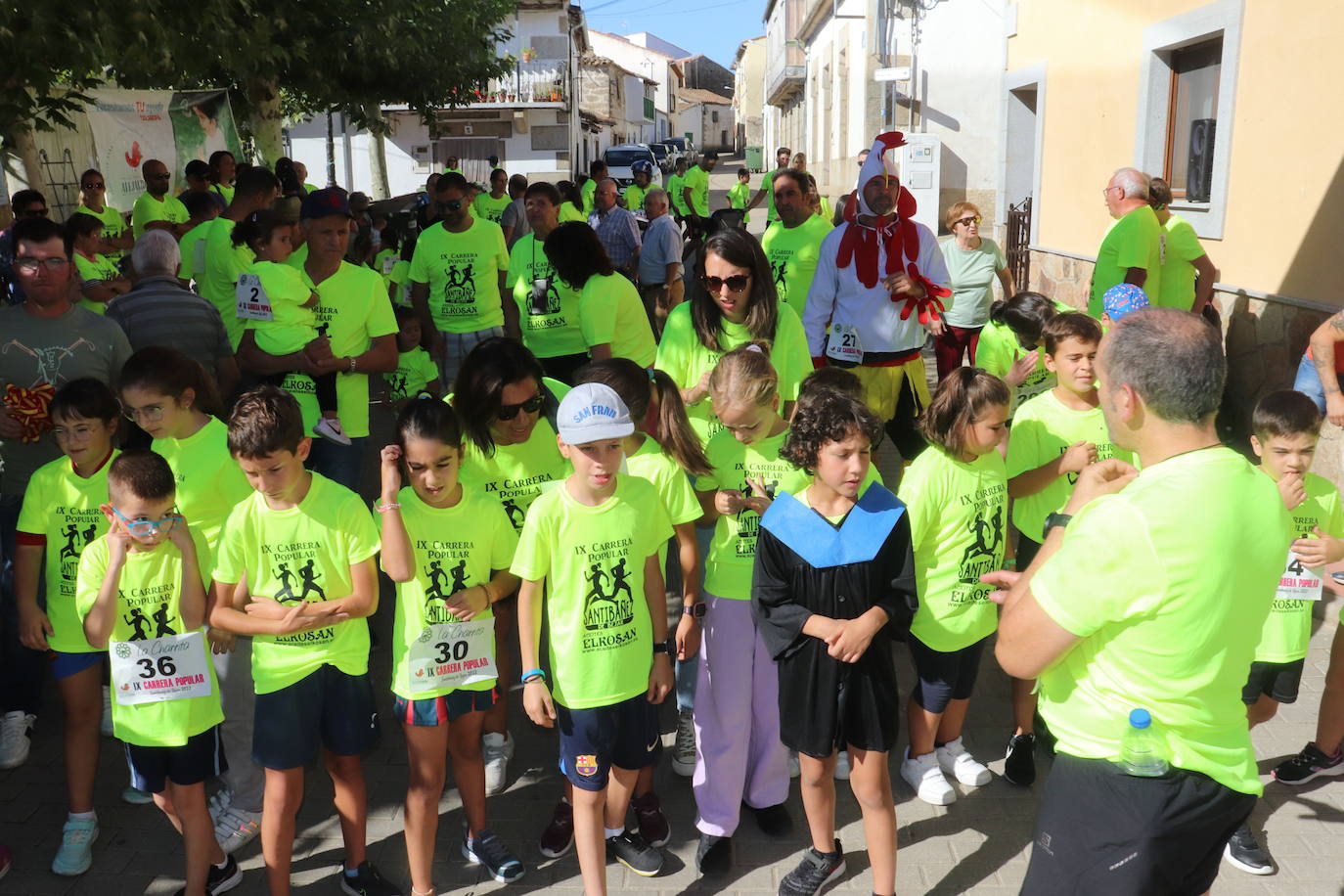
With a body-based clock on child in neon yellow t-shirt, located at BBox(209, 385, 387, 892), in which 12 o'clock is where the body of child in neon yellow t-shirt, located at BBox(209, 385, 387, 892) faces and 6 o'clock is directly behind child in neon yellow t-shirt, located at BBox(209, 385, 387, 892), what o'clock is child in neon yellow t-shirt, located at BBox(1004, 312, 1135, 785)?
child in neon yellow t-shirt, located at BBox(1004, 312, 1135, 785) is roughly at 9 o'clock from child in neon yellow t-shirt, located at BBox(209, 385, 387, 892).

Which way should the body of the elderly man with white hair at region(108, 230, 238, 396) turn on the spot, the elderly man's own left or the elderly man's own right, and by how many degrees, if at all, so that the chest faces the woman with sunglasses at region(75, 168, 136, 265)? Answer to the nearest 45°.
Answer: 0° — they already face them

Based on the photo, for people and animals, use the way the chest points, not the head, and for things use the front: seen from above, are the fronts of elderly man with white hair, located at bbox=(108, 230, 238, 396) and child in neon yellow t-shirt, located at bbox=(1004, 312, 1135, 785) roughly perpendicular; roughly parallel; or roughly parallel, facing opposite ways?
roughly parallel, facing opposite ways

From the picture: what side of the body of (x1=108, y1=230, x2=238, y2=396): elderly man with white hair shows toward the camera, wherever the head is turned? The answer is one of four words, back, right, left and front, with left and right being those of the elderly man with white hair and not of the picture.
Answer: back

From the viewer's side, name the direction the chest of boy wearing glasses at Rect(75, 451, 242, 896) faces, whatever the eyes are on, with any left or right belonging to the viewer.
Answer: facing the viewer

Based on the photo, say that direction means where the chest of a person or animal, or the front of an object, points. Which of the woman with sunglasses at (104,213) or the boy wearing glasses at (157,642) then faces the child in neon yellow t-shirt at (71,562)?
the woman with sunglasses

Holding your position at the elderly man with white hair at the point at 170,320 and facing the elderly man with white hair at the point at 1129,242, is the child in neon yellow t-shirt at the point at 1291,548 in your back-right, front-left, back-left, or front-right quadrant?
front-right

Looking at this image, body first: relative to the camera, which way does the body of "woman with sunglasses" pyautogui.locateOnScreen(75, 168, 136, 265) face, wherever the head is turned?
toward the camera

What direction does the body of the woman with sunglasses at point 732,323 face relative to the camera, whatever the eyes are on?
toward the camera

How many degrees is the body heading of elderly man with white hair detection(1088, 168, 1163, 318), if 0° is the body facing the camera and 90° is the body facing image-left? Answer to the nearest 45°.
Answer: approximately 90°

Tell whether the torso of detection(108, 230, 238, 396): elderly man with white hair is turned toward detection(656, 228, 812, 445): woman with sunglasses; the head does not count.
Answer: no

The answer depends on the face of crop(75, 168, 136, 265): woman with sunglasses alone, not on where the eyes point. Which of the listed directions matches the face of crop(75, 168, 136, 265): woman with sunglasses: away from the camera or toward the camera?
toward the camera

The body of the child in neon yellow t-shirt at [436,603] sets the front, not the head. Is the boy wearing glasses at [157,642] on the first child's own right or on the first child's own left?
on the first child's own right

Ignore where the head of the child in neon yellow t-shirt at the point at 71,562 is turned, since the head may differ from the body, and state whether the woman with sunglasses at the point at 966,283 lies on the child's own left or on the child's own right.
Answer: on the child's own left

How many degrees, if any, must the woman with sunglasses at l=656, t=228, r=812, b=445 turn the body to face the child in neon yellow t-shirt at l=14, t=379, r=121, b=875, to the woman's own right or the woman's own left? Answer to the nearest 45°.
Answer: approximately 45° to the woman's own right

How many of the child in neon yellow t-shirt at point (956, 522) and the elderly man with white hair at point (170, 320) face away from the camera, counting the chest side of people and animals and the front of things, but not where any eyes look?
1

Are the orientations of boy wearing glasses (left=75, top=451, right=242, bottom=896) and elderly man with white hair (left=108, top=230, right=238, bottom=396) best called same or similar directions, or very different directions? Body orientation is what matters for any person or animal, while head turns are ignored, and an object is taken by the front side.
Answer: very different directions

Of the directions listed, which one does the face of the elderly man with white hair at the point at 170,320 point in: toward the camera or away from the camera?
away from the camera

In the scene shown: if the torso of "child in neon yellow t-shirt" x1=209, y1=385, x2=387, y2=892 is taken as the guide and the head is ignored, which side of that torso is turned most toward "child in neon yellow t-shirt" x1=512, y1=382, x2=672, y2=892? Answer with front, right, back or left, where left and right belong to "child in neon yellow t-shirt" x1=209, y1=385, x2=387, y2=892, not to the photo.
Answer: left

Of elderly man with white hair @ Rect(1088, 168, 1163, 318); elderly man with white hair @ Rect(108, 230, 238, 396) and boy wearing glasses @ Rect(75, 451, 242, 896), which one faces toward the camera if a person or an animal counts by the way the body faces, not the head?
the boy wearing glasses
